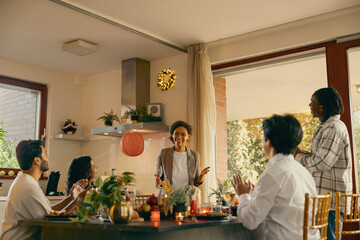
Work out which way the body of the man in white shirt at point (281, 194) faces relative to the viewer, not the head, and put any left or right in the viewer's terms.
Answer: facing away from the viewer and to the left of the viewer

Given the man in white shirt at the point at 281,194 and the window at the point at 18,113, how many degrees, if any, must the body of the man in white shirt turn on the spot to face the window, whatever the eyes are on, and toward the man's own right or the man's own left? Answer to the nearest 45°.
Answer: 0° — they already face it

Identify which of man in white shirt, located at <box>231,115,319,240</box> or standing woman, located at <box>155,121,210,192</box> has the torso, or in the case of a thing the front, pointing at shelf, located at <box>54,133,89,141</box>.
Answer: the man in white shirt

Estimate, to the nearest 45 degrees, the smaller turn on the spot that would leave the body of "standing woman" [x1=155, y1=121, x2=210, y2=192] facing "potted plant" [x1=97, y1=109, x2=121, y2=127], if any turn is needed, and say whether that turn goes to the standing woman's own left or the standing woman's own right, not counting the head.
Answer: approximately 135° to the standing woman's own right

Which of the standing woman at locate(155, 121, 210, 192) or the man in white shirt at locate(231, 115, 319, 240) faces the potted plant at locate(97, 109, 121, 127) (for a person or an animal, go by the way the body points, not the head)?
the man in white shirt

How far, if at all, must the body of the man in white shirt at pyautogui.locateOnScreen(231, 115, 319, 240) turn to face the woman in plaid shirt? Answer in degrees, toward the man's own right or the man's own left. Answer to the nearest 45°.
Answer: approximately 45° to the man's own right

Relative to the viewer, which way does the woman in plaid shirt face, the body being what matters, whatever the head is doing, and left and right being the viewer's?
facing to the left of the viewer

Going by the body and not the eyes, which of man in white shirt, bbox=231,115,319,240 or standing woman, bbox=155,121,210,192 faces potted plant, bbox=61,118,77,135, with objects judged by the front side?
the man in white shirt

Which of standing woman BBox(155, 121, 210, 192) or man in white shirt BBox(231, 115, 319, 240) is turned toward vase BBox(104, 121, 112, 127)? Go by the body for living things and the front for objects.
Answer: the man in white shirt

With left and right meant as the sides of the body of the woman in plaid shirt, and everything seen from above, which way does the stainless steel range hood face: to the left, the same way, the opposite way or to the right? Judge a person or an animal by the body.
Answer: to the left

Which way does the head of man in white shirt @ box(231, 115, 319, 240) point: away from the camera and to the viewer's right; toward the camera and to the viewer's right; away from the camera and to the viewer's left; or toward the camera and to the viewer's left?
away from the camera and to the viewer's left

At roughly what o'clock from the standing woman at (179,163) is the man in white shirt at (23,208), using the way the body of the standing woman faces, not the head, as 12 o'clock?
The man in white shirt is roughly at 1 o'clock from the standing woman.

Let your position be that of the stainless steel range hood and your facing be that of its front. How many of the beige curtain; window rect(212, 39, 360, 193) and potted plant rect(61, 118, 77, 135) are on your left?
2

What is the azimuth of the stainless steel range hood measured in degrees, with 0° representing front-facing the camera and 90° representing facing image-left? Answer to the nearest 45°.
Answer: approximately 45°

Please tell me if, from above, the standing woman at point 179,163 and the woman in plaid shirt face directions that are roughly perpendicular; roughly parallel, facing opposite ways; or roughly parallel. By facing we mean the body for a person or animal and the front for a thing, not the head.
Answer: roughly perpendicular

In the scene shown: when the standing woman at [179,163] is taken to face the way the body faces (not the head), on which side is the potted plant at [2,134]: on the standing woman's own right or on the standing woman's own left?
on the standing woman's own right

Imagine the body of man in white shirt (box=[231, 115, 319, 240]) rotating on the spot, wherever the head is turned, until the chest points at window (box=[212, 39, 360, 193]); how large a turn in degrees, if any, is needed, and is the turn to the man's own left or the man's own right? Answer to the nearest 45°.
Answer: approximately 45° to the man's own right
